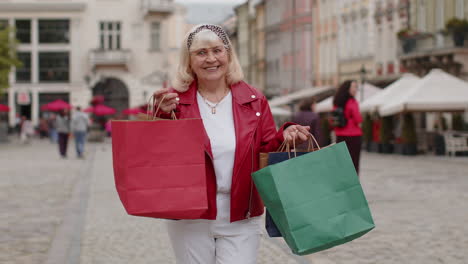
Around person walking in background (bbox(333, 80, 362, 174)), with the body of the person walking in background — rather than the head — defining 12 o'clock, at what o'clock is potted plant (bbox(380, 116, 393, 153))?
The potted plant is roughly at 9 o'clock from the person walking in background.

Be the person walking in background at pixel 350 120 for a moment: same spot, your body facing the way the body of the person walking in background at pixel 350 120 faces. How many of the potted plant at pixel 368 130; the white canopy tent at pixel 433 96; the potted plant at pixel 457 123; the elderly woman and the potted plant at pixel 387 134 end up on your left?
4

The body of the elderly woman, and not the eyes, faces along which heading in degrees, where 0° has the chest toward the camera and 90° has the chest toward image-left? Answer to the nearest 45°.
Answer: approximately 0°

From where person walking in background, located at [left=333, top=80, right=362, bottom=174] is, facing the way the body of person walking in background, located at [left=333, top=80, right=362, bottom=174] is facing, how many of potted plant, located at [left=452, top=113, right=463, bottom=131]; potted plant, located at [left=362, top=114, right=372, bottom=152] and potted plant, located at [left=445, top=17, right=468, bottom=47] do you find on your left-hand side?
3

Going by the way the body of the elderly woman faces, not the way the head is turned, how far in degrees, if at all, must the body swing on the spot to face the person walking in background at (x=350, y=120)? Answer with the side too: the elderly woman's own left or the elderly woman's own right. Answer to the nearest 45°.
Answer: approximately 180°

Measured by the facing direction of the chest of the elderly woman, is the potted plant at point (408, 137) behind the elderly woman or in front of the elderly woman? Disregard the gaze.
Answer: behind

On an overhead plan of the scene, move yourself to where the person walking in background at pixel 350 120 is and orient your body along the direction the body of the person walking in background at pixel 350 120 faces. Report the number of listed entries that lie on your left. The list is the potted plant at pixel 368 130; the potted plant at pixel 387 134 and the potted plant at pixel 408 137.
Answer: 3
